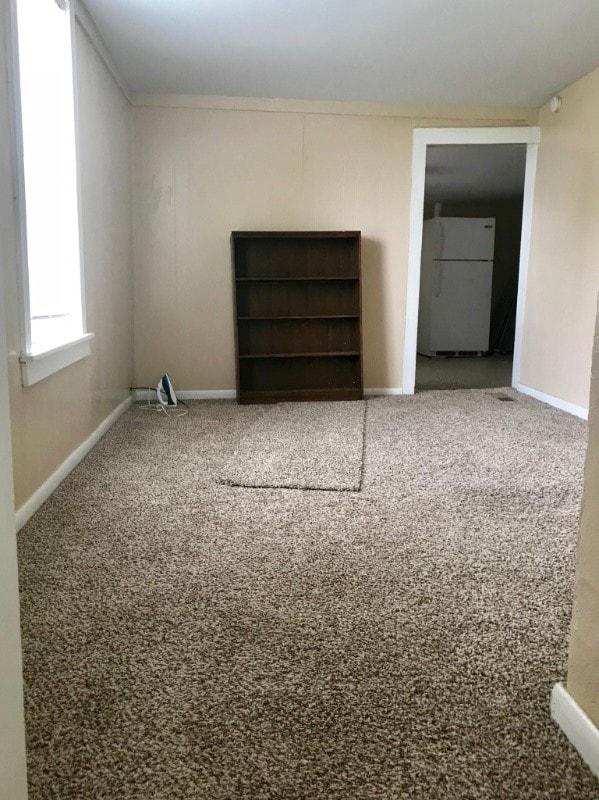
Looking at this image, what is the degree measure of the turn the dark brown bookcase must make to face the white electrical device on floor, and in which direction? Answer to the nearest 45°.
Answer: approximately 45° to its right

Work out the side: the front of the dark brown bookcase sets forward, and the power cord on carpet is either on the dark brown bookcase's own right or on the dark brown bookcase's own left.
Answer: on the dark brown bookcase's own right

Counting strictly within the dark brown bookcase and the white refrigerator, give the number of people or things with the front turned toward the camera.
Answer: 2

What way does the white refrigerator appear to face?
toward the camera

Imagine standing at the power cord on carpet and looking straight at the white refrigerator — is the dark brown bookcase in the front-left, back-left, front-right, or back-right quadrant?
front-right

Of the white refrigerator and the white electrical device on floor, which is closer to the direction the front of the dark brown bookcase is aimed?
the white electrical device on floor

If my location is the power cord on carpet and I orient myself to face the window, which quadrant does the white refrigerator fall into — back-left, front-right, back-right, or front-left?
back-left

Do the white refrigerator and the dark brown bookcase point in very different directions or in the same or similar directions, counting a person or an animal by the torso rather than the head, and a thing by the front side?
same or similar directions

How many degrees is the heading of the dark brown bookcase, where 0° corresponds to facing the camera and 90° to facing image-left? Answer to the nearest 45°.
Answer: approximately 0°

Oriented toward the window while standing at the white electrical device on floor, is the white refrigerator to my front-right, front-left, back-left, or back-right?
back-left

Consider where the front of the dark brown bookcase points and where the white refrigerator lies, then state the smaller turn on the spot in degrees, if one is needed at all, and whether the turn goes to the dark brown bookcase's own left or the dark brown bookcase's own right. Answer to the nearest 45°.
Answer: approximately 135° to the dark brown bookcase's own left

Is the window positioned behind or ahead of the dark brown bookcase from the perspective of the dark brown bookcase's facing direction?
ahead
